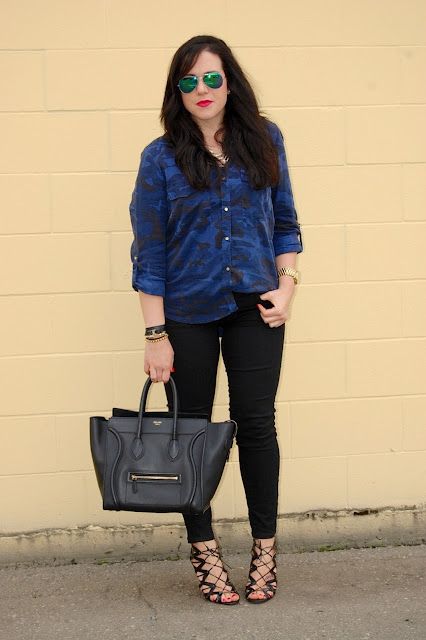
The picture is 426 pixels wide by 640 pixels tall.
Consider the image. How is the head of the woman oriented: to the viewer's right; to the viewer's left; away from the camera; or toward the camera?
toward the camera

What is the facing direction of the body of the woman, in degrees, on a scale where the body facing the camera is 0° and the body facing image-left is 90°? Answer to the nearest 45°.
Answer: approximately 0°
